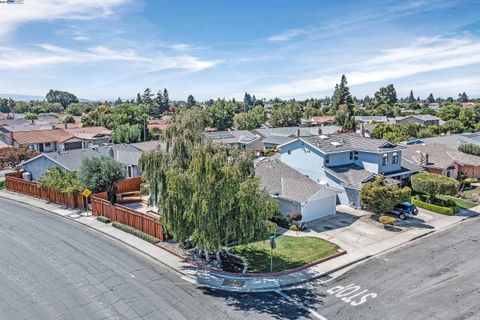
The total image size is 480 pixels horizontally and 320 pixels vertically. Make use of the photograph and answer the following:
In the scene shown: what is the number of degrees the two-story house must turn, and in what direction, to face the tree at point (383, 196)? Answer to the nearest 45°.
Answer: approximately 45° to its right

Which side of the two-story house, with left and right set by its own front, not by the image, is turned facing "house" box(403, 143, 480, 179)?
left

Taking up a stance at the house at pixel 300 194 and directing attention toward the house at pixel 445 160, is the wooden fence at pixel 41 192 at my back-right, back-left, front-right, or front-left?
back-left

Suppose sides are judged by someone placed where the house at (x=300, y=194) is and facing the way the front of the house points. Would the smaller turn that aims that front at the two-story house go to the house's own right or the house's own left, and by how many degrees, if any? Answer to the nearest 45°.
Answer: approximately 90° to the house's own left

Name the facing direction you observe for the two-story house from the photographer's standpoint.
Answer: facing the viewer and to the right of the viewer

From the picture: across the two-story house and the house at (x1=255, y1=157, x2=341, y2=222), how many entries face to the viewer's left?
0

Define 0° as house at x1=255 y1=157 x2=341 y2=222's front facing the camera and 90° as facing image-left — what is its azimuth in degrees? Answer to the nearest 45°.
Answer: approximately 315°

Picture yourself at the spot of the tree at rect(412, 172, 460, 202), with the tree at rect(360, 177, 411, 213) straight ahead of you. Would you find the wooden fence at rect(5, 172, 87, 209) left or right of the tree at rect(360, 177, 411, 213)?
right

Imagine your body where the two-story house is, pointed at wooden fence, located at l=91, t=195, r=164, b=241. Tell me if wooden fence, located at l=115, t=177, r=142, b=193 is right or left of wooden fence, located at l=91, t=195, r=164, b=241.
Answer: right

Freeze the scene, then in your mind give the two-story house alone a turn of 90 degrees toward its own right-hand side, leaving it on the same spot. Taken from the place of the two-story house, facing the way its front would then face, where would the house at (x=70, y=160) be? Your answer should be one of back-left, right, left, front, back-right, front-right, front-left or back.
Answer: front-right

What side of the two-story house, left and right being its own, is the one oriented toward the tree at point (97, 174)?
right

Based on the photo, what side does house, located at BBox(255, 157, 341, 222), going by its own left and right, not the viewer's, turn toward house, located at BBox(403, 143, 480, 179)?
left

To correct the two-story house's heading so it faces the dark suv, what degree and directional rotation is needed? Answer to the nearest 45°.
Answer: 0° — it already faces it
